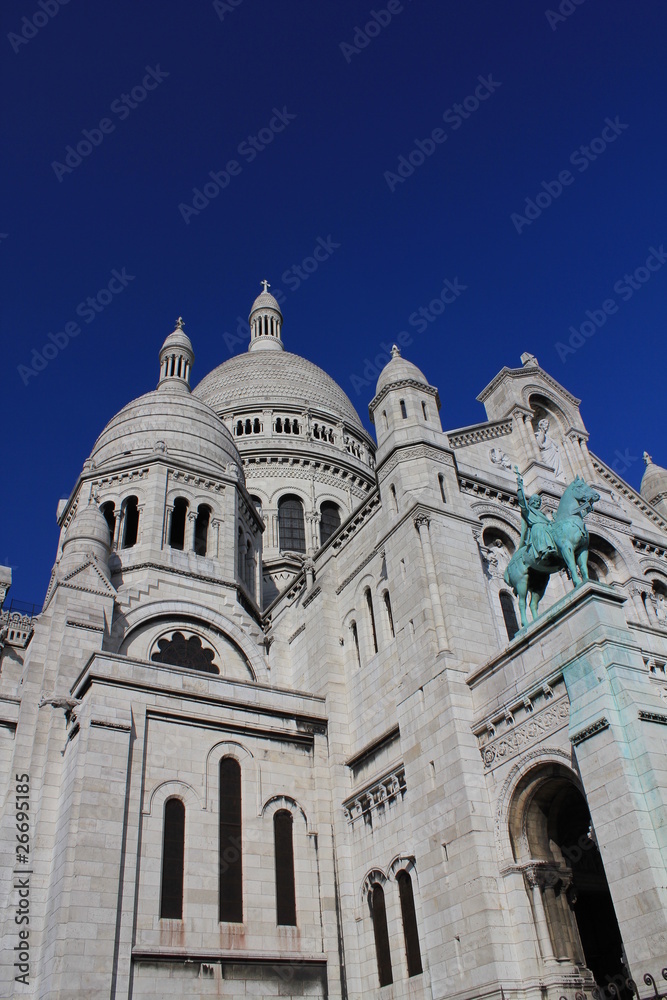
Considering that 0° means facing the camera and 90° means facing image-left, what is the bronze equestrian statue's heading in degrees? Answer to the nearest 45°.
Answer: approximately 315°

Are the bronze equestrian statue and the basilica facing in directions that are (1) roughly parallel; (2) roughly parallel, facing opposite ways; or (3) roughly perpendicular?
roughly parallel
